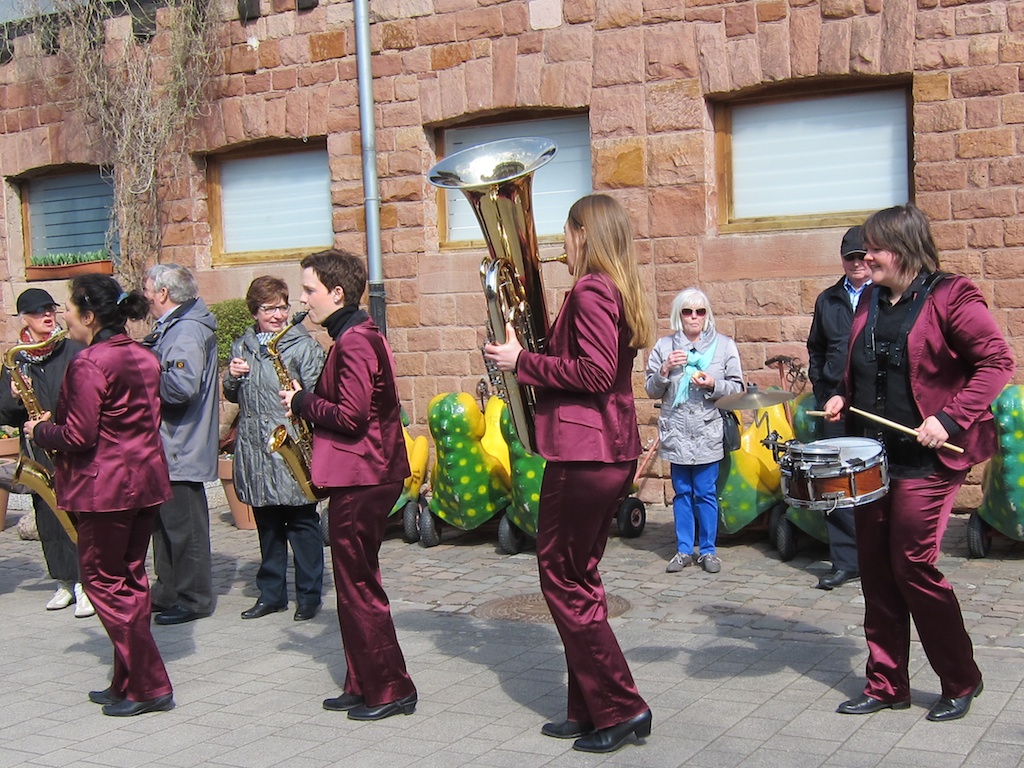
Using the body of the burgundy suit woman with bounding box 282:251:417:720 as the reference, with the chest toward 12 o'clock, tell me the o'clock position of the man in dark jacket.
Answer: The man in dark jacket is roughly at 5 o'clock from the burgundy suit woman.

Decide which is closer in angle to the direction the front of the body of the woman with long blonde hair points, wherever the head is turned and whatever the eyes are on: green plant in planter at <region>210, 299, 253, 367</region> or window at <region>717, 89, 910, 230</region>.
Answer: the green plant in planter

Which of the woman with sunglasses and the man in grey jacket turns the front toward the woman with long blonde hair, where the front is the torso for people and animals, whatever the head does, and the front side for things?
the woman with sunglasses

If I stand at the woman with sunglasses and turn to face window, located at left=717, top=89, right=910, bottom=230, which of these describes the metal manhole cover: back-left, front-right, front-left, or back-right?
back-left

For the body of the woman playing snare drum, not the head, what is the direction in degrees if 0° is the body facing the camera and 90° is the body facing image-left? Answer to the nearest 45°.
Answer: approximately 45°

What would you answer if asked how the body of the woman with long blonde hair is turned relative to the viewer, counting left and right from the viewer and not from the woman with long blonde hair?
facing to the left of the viewer

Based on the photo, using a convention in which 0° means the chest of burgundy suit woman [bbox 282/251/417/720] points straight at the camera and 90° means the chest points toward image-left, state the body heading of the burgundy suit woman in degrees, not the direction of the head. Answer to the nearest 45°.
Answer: approximately 90°

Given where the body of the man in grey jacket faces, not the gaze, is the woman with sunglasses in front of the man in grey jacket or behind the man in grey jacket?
behind

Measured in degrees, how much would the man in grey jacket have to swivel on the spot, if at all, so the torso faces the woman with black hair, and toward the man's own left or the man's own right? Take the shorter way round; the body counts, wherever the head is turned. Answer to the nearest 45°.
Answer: approximately 90° to the man's own left

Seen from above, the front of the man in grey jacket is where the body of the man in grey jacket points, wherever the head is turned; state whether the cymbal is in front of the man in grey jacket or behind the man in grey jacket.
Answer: behind
